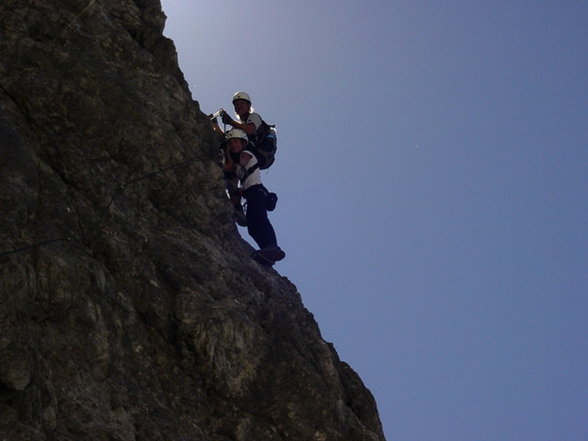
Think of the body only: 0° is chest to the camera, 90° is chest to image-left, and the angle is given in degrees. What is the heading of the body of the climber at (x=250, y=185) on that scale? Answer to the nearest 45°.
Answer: approximately 45°

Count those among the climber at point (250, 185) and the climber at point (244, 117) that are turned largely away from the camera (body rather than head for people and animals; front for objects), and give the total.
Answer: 0

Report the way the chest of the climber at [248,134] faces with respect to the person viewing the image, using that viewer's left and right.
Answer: facing to the left of the viewer

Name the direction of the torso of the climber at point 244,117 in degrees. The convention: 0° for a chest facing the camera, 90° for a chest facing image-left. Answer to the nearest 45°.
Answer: approximately 45°

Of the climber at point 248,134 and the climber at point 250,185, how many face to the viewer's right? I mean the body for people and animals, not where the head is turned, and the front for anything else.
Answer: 0
